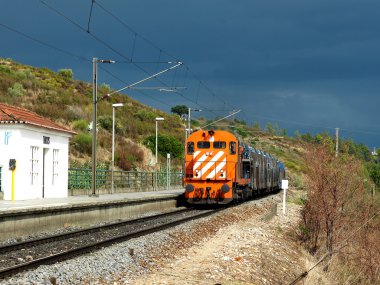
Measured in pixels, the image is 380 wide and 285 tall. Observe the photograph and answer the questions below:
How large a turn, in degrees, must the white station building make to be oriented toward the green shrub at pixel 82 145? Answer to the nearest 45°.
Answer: approximately 135° to its left

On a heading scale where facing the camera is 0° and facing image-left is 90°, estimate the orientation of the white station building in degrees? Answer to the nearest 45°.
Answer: approximately 315°

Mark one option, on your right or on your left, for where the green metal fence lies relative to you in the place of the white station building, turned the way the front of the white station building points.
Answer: on your left

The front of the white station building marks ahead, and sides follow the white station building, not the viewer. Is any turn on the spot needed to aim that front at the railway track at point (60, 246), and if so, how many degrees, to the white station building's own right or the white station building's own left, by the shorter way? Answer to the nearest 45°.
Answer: approximately 45° to the white station building's own right
